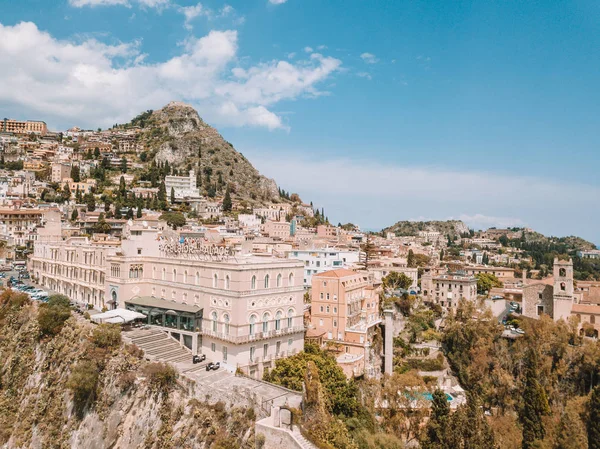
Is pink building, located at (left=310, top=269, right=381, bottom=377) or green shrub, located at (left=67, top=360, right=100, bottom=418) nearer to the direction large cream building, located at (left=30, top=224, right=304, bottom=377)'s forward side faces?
the green shrub

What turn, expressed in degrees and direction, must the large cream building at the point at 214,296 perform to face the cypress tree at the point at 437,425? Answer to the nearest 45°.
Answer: approximately 90° to its left

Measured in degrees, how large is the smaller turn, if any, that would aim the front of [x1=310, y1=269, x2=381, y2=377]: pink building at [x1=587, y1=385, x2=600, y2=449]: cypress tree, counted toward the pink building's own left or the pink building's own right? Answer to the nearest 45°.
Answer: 0° — it already faces it

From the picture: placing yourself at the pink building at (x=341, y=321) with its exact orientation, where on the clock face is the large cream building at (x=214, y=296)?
The large cream building is roughly at 3 o'clock from the pink building.

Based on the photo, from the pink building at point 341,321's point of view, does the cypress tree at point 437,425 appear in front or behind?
in front

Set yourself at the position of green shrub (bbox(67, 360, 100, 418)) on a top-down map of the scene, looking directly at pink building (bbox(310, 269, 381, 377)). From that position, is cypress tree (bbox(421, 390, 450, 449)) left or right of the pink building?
right

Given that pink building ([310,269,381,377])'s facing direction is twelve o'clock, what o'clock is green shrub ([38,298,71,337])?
The green shrub is roughly at 4 o'clock from the pink building.

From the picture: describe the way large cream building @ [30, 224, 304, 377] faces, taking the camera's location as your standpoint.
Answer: facing the viewer and to the left of the viewer

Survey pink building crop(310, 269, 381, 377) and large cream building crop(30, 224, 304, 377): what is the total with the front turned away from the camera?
0

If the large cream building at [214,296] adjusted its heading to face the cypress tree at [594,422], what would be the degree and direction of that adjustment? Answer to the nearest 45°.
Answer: approximately 90° to its left

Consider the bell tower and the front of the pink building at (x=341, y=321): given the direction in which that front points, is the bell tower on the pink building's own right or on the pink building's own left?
on the pink building's own left
